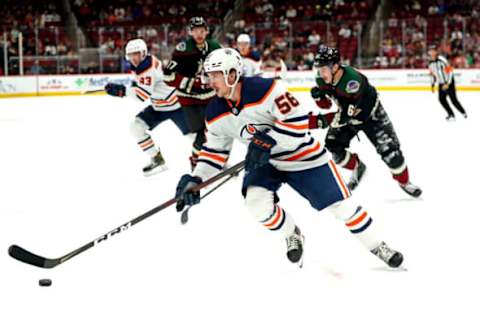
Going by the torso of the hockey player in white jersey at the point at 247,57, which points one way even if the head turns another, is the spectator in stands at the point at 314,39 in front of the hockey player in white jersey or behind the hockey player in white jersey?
behind

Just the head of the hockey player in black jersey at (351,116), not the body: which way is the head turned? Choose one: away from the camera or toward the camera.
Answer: toward the camera

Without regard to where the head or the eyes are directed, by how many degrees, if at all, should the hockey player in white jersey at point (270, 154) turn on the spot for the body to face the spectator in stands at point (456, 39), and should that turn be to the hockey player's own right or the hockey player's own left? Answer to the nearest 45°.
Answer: approximately 135° to the hockey player's own right

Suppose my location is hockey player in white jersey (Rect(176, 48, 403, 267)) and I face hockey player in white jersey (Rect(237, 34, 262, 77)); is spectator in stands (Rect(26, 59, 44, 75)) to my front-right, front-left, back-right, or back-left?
front-left

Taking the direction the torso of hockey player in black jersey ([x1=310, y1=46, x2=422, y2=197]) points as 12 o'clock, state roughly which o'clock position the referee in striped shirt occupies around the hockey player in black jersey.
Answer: The referee in striped shirt is roughly at 5 o'clock from the hockey player in black jersey.

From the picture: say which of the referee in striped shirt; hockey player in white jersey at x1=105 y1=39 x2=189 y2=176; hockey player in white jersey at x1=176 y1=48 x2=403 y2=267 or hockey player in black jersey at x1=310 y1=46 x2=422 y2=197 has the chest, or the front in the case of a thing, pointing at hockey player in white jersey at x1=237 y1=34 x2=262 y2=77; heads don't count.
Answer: the referee in striped shirt

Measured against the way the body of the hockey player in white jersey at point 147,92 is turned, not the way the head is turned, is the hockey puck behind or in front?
in front

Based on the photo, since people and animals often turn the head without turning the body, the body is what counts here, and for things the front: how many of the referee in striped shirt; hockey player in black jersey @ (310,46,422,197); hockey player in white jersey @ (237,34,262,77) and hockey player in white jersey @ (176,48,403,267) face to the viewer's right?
0

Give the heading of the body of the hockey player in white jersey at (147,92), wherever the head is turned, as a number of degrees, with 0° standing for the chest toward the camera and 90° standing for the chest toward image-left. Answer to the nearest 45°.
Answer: approximately 45°

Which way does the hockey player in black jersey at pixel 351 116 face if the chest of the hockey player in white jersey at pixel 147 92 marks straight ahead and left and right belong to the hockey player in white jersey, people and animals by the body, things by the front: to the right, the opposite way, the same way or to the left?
the same way

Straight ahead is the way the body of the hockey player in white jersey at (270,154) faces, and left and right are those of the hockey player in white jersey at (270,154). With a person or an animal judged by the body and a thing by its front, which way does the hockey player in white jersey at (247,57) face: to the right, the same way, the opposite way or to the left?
the same way

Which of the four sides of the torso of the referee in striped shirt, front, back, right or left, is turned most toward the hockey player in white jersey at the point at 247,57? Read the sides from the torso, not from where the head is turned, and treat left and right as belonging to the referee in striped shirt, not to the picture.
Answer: front

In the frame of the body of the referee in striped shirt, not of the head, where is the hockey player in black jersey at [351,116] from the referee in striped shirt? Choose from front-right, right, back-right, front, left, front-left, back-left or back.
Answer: front-left

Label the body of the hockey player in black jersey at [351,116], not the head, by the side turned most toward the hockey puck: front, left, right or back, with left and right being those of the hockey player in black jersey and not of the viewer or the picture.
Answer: front

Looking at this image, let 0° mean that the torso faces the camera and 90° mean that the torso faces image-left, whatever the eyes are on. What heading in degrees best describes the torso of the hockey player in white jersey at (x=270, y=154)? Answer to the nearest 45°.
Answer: approximately 45°

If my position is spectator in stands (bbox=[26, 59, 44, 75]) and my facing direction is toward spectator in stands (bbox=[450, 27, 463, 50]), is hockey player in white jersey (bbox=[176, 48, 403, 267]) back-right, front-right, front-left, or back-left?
front-right

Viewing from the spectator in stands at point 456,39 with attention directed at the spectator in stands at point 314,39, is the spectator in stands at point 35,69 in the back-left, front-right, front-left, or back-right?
front-left
